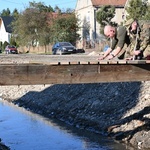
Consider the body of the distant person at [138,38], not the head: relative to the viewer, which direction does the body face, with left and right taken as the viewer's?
facing the viewer and to the left of the viewer

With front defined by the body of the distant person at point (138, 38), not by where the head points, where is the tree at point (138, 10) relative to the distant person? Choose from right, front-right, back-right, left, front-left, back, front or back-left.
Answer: back-right

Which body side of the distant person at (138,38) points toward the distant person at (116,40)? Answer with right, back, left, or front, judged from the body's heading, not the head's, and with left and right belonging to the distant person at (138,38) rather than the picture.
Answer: front

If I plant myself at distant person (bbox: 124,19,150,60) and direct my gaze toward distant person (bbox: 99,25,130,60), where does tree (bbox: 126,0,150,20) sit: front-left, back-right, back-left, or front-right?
back-right

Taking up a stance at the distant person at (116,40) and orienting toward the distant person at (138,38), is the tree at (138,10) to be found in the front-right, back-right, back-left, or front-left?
front-left
